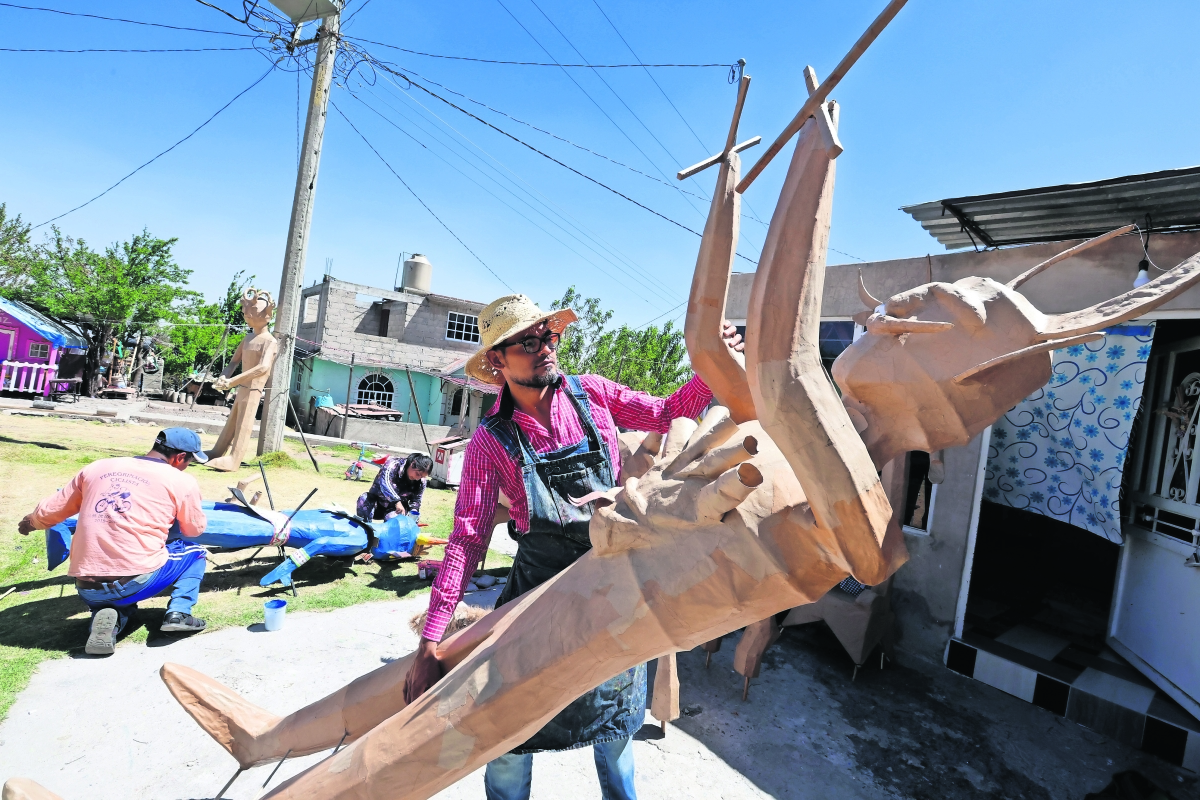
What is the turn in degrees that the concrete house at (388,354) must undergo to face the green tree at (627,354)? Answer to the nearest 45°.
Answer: approximately 45° to its left

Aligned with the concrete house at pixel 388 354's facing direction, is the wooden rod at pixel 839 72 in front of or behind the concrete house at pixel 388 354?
in front

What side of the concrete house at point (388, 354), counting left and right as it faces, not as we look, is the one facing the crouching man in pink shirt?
front

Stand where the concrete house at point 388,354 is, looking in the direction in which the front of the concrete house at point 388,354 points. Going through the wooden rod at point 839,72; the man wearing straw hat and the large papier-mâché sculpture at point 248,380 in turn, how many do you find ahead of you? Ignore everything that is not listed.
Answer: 3

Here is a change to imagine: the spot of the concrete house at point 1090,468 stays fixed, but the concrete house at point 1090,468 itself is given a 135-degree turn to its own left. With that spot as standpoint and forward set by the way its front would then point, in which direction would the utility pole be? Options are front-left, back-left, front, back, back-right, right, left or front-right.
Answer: back

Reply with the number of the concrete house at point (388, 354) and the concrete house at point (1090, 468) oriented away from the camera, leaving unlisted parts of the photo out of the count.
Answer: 0

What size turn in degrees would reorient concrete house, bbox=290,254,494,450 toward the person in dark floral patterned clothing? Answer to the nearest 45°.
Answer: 0° — it already faces them

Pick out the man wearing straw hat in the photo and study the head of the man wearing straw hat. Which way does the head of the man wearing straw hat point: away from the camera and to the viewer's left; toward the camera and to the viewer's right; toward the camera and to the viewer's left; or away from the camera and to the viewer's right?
toward the camera and to the viewer's right

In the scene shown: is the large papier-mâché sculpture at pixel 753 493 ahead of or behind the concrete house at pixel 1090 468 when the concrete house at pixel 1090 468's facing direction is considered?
ahead

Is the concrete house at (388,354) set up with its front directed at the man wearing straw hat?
yes

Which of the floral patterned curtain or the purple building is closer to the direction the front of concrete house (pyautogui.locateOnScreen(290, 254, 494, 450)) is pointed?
the floral patterned curtain

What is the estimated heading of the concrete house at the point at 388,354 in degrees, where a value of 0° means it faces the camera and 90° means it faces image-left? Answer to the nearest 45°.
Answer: approximately 0°

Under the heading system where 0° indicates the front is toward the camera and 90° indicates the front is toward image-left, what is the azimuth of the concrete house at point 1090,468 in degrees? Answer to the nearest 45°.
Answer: approximately 45°
